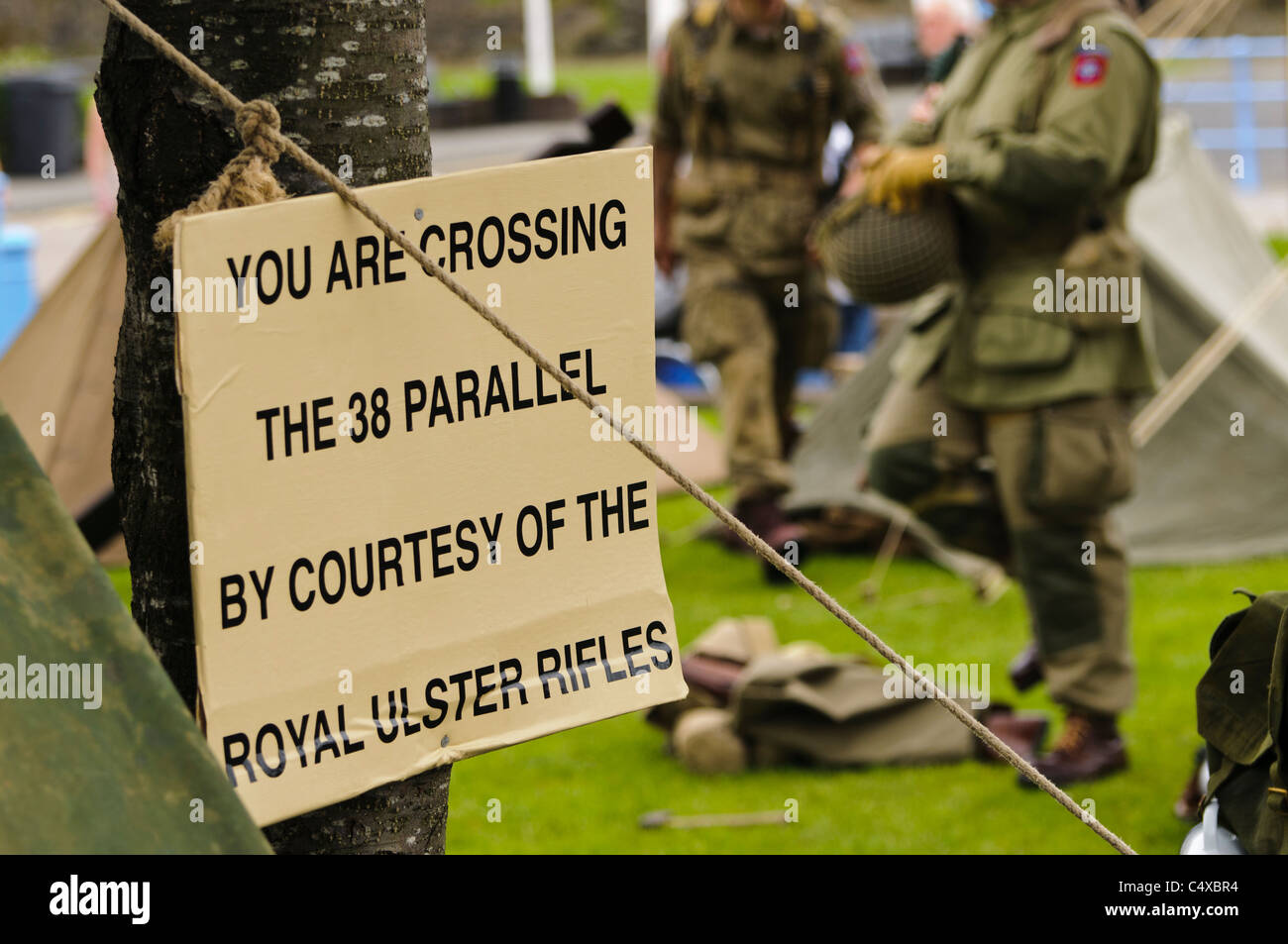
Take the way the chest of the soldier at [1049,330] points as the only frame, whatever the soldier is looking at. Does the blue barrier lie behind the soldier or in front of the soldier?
behind

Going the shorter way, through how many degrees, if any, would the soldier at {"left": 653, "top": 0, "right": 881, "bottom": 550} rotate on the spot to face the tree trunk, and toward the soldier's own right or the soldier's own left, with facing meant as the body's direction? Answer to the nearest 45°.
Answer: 0° — they already face it

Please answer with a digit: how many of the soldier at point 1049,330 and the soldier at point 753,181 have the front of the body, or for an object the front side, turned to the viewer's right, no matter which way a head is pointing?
0

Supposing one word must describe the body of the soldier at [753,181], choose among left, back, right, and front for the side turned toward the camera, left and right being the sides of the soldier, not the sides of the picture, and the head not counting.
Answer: front

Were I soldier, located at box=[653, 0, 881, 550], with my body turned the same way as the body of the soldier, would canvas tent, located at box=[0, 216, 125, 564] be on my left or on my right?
on my right

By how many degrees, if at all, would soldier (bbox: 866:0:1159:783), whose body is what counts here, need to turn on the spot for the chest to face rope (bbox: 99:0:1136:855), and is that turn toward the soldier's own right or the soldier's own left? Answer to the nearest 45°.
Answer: approximately 45° to the soldier's own left

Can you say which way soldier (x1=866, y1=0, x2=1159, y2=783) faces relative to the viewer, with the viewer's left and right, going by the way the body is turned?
facing the viewer and to the left of the viewer

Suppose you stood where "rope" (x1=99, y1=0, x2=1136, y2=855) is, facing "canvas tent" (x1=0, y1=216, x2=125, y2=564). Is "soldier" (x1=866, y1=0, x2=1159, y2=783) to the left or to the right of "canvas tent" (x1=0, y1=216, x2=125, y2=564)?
right

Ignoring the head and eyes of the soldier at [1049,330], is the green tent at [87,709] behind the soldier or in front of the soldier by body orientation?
in front

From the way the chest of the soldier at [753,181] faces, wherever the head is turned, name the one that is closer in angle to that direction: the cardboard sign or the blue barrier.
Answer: the cardboard sign
